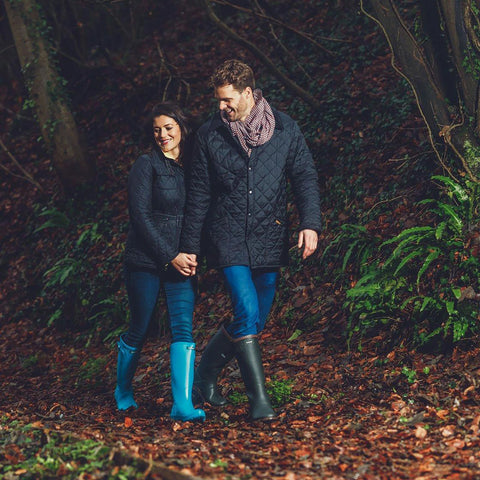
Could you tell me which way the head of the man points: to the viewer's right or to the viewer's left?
to the viewer's left

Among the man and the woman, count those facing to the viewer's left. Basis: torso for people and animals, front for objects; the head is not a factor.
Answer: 0

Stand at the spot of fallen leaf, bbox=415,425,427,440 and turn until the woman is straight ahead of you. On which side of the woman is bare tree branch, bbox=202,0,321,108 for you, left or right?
right

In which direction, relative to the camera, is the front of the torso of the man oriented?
toward the camera

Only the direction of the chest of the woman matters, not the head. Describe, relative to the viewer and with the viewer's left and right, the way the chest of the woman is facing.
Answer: facing the viewer and to the right of the viewer

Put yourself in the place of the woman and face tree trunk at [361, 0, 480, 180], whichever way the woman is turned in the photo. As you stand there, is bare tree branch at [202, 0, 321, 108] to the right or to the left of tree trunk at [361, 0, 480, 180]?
left

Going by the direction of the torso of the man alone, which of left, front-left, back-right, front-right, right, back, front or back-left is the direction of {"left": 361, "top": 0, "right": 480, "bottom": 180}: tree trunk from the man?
back-left

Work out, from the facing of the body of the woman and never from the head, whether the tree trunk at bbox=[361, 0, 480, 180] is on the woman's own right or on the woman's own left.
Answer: on the woman's own left

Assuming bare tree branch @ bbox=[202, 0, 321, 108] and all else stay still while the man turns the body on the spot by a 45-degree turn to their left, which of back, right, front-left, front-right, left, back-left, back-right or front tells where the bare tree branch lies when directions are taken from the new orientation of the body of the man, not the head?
back-left

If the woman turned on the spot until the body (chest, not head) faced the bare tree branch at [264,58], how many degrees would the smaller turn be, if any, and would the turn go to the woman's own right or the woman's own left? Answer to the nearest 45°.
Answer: approximately 135° to the woman's own left
